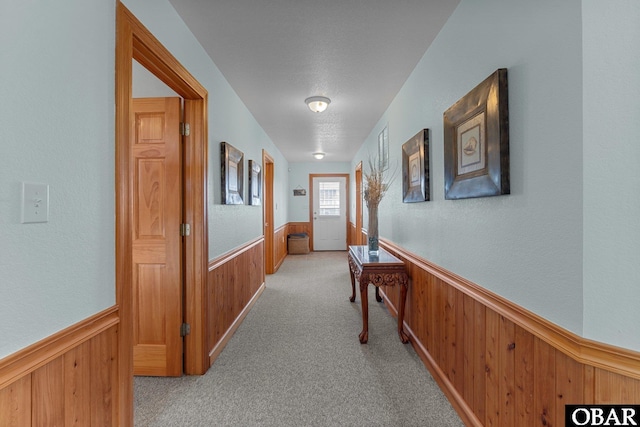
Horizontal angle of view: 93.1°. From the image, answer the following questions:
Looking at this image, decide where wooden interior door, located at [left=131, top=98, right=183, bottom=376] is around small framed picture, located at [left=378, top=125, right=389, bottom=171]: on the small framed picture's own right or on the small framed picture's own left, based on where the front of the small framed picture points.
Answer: on the small framed picture's own left

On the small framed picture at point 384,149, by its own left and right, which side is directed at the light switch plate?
left

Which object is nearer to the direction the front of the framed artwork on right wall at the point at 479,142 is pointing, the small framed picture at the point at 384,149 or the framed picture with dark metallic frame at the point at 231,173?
the framed picture with dark metallic frame

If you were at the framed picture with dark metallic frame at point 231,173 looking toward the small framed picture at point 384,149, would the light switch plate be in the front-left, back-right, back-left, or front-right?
back-right

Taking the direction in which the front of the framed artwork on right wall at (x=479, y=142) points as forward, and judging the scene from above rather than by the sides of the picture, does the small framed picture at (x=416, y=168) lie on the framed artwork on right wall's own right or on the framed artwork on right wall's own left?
on the framed artwork on right wall's own right

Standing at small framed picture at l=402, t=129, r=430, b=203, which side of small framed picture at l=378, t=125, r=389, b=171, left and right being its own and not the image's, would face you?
left

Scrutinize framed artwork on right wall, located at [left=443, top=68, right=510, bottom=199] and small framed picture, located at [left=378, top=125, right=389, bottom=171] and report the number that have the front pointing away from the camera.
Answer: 0

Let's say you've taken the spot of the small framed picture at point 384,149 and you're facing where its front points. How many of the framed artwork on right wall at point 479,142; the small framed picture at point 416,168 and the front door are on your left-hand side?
2

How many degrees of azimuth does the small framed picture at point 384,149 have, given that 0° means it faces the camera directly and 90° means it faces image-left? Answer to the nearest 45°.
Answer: approximately 90°
